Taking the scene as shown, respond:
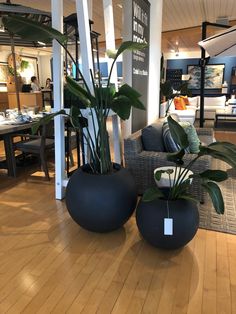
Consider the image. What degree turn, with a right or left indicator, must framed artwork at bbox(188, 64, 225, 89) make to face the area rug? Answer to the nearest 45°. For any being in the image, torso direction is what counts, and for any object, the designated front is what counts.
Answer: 0° — it already faces it

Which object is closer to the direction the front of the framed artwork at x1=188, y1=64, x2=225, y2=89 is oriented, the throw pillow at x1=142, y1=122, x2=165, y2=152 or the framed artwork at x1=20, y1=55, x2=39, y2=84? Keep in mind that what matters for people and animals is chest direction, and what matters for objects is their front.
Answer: the throw pillow

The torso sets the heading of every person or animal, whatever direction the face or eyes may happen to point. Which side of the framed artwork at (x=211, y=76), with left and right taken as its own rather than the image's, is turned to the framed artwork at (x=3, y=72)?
right

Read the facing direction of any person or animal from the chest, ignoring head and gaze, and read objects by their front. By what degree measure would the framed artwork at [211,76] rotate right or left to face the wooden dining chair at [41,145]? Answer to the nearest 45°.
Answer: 0° — it already faces it

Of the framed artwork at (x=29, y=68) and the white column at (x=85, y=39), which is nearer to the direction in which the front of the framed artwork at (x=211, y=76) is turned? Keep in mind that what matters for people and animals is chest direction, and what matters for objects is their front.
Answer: the white column

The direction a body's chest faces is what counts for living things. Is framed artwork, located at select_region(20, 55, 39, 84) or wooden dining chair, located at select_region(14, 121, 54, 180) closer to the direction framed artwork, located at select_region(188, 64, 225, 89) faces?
the wooden dining chair

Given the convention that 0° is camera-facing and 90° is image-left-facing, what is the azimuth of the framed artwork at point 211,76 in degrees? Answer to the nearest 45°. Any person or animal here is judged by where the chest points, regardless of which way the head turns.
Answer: approximately 0°

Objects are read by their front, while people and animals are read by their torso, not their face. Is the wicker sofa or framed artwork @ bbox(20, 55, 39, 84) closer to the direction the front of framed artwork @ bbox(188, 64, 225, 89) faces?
the wicker sofa

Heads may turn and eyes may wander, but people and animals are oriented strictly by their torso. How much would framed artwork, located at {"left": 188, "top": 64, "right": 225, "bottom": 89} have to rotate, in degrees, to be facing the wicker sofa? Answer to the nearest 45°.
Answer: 0° — it already faces it
